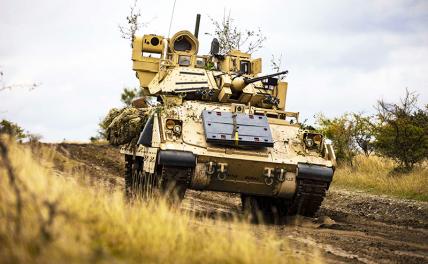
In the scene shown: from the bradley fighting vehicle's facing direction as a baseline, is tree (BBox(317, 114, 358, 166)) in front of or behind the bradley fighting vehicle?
behind

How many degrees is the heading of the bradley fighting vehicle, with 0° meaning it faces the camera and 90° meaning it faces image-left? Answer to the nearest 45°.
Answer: approximately 0°

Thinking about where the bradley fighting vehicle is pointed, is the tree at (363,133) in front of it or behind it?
behind

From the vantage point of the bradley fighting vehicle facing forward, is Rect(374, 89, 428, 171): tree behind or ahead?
behind
